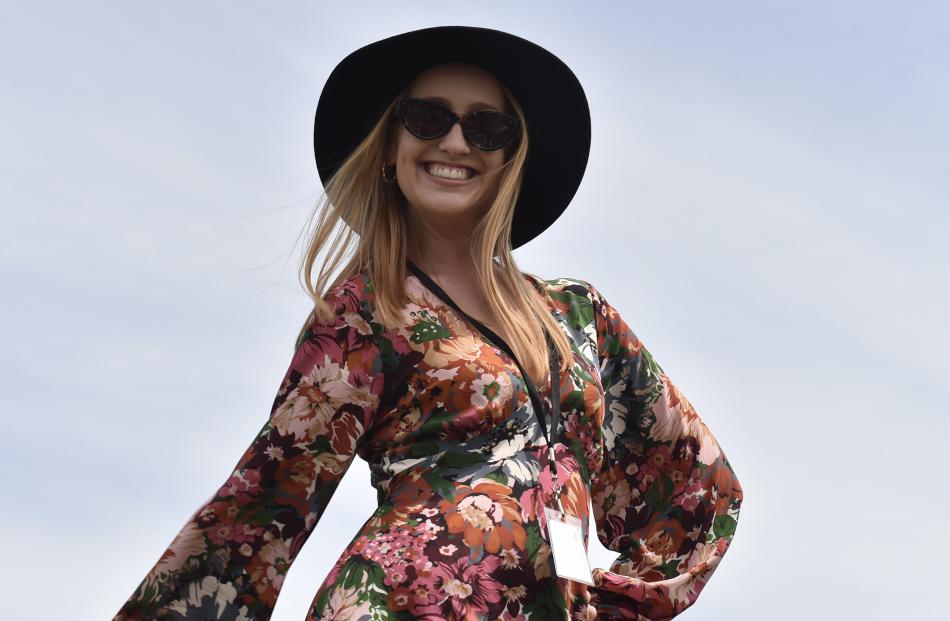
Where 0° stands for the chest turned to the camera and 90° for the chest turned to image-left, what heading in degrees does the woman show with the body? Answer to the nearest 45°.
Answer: approximately 315°
